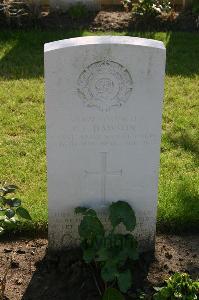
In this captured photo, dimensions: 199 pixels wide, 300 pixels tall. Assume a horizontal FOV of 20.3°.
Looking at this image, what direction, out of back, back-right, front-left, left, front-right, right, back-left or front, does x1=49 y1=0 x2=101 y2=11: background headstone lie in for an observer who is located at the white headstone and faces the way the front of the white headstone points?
back

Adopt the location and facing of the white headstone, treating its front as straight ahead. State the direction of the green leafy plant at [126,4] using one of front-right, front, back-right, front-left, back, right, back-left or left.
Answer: back

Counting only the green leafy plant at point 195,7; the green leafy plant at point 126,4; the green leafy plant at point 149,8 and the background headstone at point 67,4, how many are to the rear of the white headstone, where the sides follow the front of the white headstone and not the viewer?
4

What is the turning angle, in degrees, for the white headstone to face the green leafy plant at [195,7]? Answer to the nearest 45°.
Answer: approximately 180°

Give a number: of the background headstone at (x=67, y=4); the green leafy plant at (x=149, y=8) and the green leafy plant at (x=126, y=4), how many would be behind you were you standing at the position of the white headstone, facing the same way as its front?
3

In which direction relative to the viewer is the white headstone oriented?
toward the camera

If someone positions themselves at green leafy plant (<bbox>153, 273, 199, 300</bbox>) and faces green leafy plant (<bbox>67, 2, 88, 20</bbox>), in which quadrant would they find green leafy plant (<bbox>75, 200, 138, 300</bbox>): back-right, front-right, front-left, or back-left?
front-left

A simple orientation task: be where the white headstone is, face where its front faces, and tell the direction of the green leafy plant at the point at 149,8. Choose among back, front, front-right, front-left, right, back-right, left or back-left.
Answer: back

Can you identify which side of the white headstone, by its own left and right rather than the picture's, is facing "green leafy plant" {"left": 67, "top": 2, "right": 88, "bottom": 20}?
back
